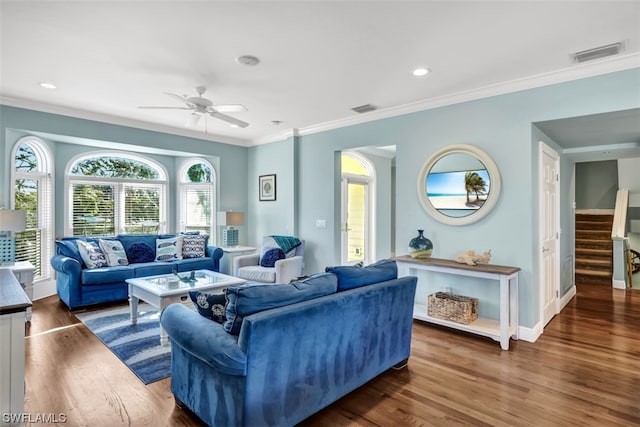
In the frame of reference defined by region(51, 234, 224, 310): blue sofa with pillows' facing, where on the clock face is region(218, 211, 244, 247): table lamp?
The table lamp is roughly at 10 o'clock from the blue sofa with pillows.

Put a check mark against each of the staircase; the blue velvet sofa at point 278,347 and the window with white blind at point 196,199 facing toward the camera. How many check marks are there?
2

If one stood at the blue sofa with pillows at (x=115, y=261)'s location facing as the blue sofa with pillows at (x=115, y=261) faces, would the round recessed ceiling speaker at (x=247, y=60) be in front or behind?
in front

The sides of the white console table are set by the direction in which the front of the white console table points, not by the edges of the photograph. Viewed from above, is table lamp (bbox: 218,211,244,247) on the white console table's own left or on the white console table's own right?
on the white console table's own right

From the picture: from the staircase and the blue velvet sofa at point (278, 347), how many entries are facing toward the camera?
1

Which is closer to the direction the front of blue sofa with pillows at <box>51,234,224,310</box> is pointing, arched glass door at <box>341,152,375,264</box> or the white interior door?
the white interior door

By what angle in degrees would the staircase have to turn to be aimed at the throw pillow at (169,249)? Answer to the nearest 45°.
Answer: approximately 45° to its right

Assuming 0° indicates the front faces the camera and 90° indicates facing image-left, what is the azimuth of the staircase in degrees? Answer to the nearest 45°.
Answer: approximately 0°

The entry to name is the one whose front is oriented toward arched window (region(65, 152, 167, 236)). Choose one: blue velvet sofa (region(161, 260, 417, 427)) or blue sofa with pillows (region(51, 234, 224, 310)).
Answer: the blue velvet sofa

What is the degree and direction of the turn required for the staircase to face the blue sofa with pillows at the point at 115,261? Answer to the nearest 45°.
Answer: approximately 45° to its right

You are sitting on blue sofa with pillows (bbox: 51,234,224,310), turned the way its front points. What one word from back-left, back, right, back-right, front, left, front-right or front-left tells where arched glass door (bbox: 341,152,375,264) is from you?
front-left
